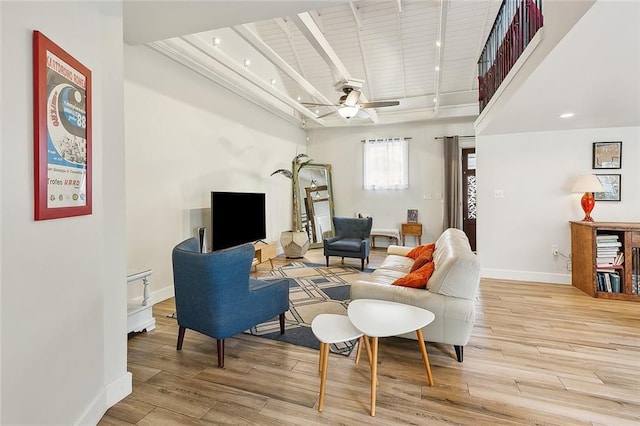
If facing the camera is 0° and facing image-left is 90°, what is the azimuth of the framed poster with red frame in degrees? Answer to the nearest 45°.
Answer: approximately 315°

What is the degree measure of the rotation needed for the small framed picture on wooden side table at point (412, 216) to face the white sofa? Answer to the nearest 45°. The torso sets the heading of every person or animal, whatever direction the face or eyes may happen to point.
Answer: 0° — it already faces it

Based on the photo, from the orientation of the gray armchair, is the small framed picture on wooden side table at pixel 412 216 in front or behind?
behind

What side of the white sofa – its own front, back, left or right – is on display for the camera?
left

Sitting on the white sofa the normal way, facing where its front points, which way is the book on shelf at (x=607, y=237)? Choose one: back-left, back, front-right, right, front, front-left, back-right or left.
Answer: back-right

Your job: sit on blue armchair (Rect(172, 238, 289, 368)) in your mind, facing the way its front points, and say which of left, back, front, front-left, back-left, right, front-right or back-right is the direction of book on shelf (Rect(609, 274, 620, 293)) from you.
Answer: front-right

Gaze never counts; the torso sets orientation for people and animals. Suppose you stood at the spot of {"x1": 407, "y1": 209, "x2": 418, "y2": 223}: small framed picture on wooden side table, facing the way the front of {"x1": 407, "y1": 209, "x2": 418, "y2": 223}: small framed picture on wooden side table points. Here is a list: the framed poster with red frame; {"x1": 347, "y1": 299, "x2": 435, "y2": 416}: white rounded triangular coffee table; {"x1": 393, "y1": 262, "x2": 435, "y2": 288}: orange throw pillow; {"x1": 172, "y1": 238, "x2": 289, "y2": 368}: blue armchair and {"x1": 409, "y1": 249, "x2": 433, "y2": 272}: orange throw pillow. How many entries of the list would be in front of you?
5
